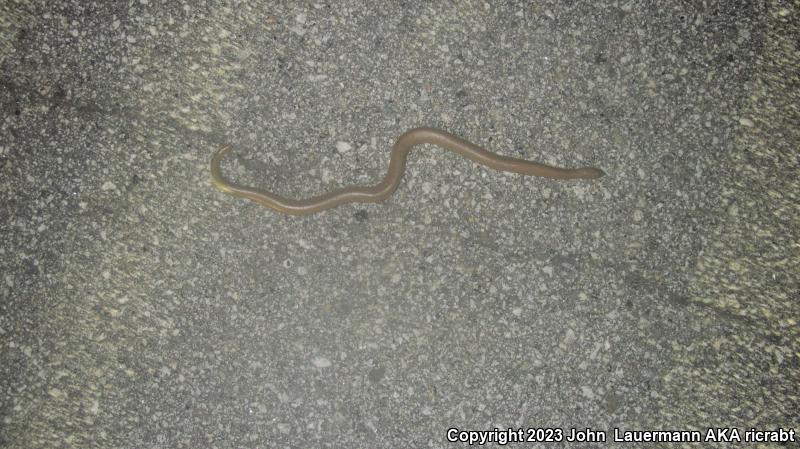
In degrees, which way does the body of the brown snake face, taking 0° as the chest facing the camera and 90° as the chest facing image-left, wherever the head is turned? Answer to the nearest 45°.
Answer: approximately 270°
